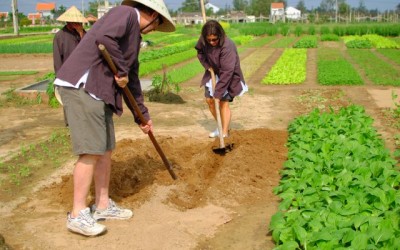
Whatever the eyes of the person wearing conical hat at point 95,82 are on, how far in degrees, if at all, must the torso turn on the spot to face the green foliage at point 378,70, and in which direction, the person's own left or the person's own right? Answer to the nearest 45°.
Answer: approximately 45° to the person's own left

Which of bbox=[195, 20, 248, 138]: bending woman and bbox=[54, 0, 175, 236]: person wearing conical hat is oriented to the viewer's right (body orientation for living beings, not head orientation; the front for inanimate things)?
the person wearing conical hat

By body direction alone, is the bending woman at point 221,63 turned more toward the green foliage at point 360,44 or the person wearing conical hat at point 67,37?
the person wearing conical hat

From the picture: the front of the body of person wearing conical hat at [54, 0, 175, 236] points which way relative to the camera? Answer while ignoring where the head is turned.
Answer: to the viewer's right

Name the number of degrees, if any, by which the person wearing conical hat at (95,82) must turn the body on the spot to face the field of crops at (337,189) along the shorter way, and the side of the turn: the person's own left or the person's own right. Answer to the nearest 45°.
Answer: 0° — they already face it

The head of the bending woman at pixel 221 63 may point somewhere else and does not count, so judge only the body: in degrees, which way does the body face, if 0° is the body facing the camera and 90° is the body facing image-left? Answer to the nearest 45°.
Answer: approximately 45°

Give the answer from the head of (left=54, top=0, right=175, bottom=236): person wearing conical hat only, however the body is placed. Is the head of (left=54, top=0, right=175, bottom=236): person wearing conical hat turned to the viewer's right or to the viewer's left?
to the viewer's right

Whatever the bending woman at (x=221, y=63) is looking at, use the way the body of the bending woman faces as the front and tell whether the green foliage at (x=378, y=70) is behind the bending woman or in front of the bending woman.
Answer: behind

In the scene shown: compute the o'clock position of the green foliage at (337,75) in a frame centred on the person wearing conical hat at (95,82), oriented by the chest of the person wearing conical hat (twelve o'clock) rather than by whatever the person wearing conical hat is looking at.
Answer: The green foliage is roughly at 10 o'clock from the person wearing conical hat.

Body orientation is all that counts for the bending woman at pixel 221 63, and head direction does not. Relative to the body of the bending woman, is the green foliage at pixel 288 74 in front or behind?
behind

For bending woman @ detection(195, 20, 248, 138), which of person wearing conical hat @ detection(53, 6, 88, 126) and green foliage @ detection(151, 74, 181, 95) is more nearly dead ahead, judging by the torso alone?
the person wearing conical hat
